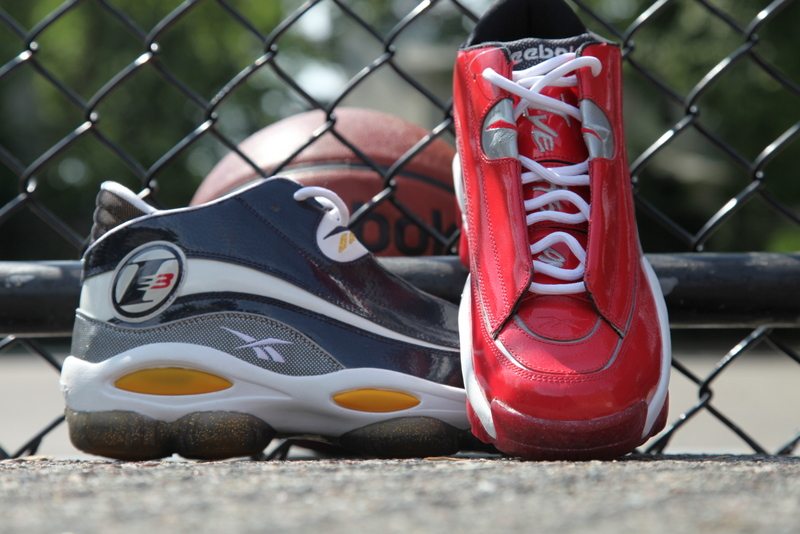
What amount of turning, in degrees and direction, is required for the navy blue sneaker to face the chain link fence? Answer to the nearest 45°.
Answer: approximately 90° to its left

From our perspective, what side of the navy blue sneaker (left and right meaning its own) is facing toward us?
right

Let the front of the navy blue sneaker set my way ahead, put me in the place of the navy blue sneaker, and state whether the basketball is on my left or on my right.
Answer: on my left
